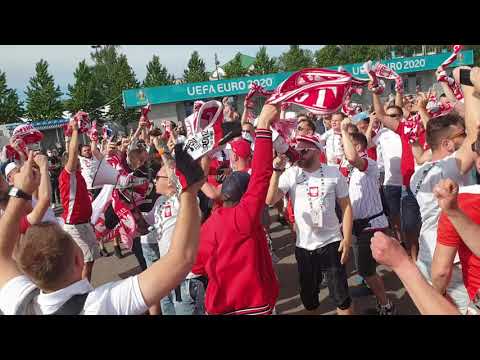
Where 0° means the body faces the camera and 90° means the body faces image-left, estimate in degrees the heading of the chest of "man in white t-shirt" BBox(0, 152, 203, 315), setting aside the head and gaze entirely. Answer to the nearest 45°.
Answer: approximately 180°

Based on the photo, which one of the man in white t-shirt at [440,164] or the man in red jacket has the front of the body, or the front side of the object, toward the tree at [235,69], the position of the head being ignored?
the man in red jacket

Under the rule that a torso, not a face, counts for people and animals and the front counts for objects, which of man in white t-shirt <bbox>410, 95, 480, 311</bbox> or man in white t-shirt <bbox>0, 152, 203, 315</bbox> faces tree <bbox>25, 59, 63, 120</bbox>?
man in white t-shirt <bbox>0, 152, 203, 315</bbox>

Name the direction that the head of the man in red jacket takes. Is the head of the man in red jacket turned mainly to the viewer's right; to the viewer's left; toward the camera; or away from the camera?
away from the camera

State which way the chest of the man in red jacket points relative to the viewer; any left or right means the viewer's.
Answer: facing away from the viewer

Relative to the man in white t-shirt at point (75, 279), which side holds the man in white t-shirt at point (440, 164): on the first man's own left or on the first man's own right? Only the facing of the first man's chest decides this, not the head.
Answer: on the first man's own right

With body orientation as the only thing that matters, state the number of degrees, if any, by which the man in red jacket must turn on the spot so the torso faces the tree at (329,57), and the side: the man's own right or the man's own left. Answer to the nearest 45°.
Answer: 0° — they already face it
